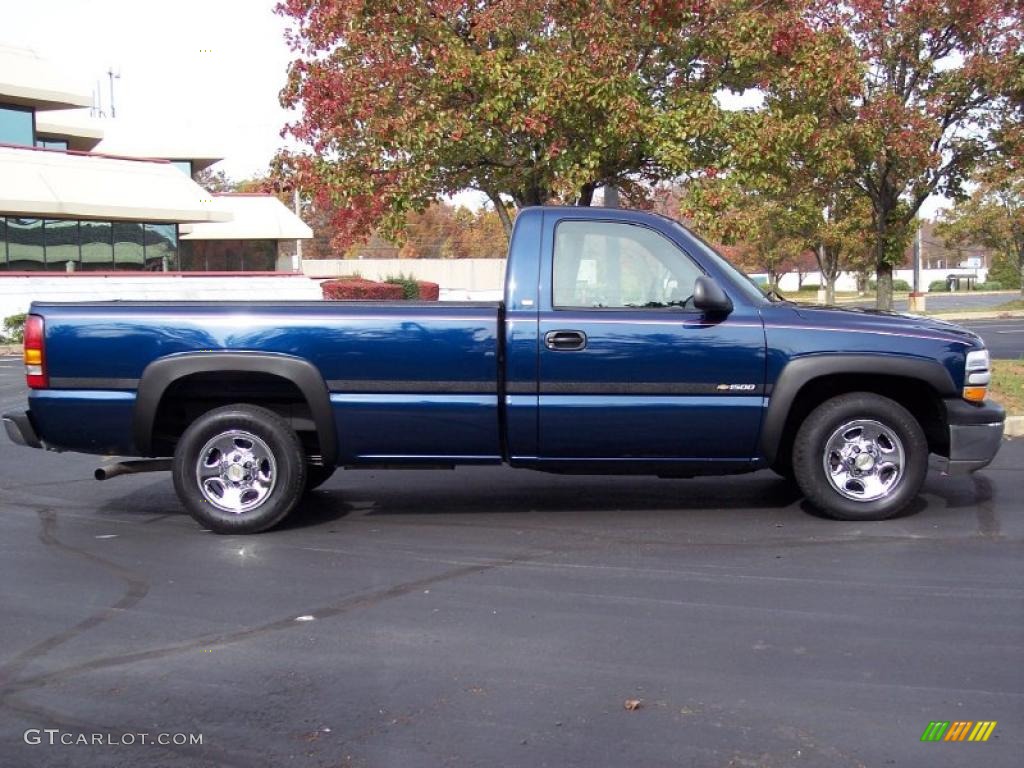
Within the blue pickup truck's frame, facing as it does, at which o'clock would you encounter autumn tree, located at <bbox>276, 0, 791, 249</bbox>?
The autumn tree is roughly at 9 o'clock from the blue pickup truck.

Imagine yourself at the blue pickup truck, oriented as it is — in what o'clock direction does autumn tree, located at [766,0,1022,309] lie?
The autumn tree is roughly at 10 o'clock from the blue pickup truck.

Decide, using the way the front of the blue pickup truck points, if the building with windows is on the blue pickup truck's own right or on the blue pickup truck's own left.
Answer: on the blue pickup truck's own left

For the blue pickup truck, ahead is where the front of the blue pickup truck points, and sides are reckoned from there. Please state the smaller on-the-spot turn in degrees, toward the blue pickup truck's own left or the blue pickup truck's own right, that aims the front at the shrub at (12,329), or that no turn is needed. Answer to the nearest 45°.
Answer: approximately 135° to the blue pickup truck's own left

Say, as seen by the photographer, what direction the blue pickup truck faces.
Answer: facing to the right of the viewer
